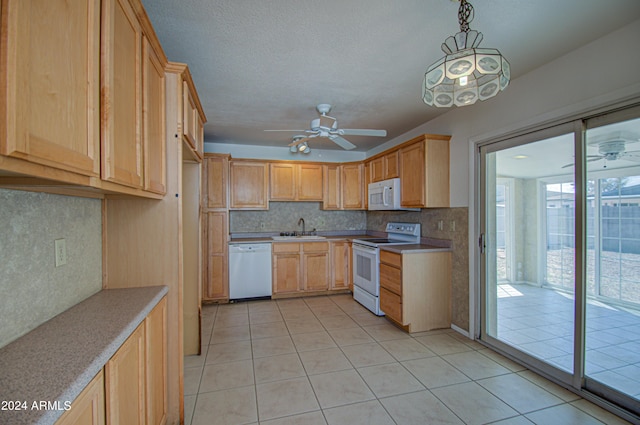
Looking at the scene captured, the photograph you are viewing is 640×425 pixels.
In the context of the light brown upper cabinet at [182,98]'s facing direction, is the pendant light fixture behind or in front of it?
in front

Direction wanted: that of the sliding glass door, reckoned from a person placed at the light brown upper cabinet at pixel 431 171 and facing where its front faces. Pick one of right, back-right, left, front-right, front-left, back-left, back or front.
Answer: left

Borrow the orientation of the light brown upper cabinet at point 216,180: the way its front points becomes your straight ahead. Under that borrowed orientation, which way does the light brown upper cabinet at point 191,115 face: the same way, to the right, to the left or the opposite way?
to the left

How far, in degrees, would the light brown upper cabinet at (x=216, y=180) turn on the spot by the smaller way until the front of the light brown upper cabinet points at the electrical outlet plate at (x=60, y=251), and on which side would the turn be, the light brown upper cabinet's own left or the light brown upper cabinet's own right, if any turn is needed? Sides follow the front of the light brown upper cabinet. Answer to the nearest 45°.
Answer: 0° — it already faces it

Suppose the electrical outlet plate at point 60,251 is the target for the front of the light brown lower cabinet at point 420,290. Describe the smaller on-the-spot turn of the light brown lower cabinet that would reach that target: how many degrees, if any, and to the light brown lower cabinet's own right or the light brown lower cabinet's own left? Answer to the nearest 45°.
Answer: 0° — it already faces it

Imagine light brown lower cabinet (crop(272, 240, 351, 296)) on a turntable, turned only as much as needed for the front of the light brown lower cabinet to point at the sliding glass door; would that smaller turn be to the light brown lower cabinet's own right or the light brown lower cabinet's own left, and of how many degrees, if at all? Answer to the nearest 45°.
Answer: approximately 45° to the light brown lower cabinet's own left

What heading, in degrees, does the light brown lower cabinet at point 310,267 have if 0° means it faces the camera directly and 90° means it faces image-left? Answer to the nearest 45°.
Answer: approximately 0°

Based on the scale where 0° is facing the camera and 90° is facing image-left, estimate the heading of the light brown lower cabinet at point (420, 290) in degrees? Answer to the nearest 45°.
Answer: approximately 45°

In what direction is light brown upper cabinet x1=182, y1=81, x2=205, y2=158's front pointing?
to the viewer's right
